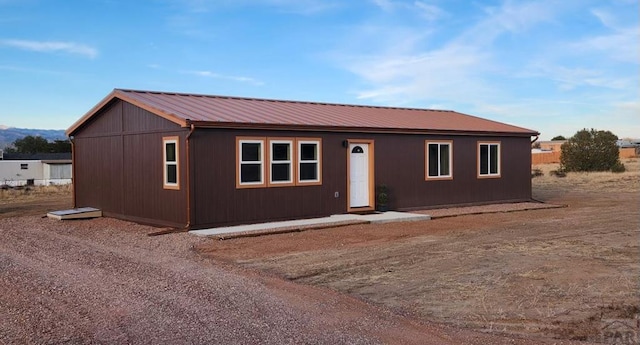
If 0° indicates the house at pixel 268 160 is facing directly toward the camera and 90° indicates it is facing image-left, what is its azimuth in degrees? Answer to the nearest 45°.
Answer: approximately 315°

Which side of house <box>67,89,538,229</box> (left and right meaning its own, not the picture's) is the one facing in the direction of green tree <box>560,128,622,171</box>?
left
